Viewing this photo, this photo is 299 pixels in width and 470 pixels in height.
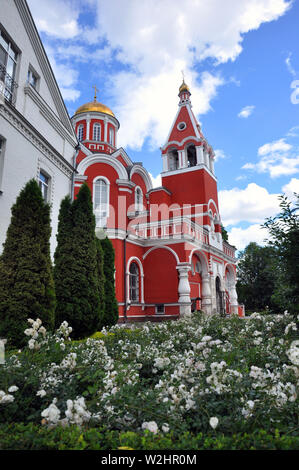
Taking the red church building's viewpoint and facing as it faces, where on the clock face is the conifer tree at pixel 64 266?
The conifer tree is roughly at 2 o'clock from the red church building.

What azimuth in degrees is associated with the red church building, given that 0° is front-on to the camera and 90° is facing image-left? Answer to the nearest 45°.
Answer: approximately 315°

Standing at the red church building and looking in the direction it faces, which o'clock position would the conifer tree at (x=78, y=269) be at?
The conifer tree is roughly at 2 o'clock from the red church building.

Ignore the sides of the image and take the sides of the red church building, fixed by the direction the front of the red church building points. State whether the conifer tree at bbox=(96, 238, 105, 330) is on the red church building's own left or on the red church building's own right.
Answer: on the red church building's own right

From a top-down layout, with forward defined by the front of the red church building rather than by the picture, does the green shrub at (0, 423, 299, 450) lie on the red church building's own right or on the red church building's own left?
on the red church building's own right

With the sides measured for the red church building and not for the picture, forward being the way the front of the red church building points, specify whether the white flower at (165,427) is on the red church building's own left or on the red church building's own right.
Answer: on the red church building's own right

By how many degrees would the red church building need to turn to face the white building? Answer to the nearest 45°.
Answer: approximately 90° to its right
